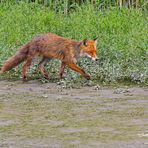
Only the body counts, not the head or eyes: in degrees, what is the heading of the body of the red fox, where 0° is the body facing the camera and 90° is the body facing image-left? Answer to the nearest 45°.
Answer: approximately 270°
